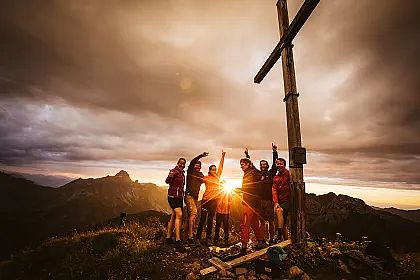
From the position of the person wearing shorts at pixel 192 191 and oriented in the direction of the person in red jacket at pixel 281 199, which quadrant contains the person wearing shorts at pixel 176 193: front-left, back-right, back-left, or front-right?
back-right

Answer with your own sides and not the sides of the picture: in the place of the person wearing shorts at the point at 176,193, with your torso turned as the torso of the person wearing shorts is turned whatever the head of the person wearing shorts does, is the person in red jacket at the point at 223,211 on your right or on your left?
on your left

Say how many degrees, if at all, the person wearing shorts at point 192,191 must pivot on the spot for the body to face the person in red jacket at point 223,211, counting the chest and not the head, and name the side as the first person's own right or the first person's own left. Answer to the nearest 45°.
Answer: approximately 45° to the first person's own left

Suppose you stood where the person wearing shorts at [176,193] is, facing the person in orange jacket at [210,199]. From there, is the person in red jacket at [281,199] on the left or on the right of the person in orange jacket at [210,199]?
right

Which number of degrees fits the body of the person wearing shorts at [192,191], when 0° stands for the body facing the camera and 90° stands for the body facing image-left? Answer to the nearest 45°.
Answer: approximately 315°

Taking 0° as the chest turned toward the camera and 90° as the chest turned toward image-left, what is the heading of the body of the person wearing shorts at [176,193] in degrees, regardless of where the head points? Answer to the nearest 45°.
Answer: approximately 315°
